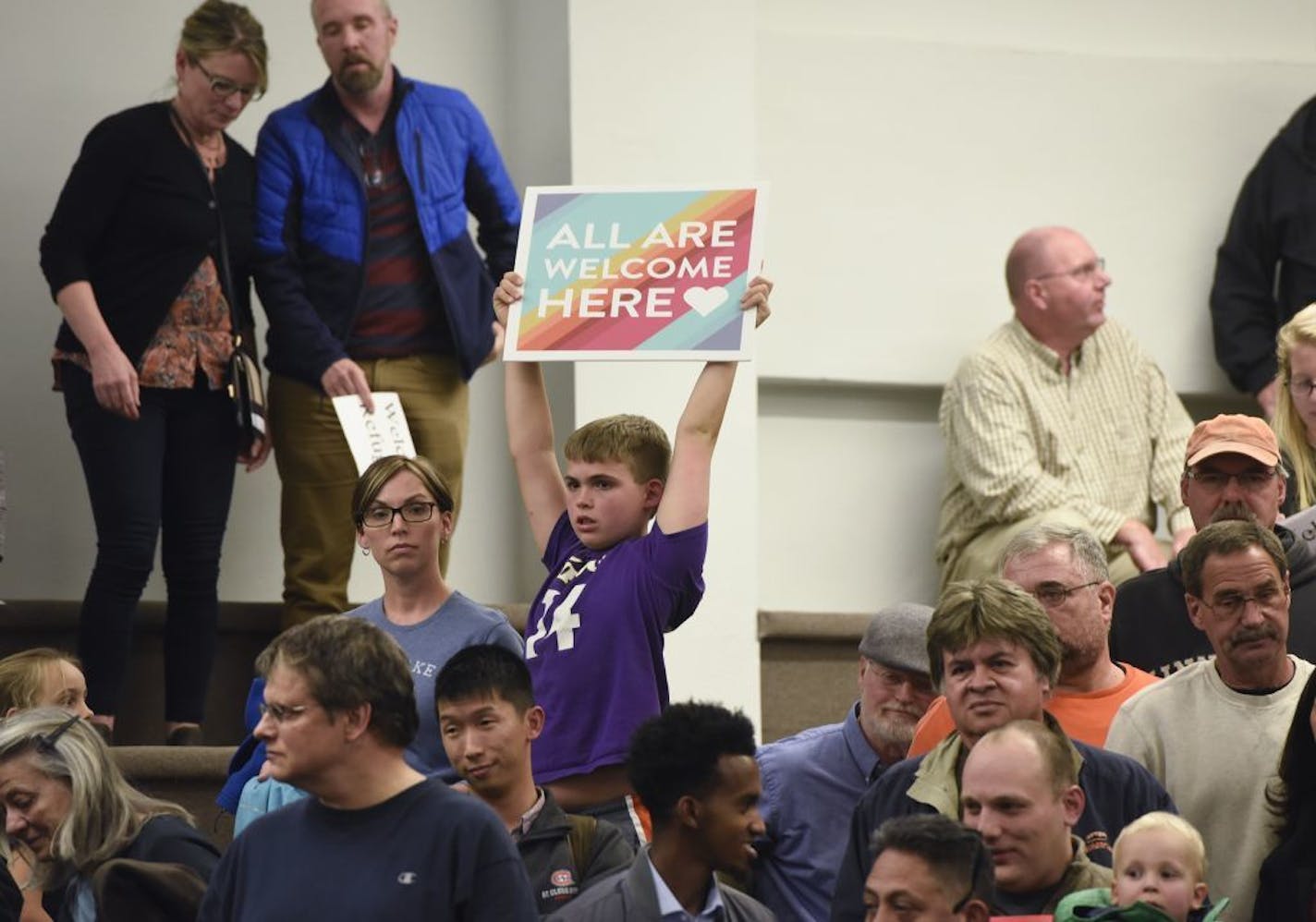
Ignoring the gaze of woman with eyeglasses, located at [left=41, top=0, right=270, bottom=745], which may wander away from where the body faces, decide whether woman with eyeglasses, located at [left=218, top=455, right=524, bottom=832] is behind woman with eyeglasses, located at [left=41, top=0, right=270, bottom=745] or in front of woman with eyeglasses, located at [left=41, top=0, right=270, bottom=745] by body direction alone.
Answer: in front

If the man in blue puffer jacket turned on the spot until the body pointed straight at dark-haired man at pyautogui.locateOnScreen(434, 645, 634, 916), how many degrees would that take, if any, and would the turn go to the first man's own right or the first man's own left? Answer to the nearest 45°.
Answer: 0° — they already face them

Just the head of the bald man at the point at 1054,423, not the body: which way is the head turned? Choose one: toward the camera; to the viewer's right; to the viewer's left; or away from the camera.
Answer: to the viewer's right

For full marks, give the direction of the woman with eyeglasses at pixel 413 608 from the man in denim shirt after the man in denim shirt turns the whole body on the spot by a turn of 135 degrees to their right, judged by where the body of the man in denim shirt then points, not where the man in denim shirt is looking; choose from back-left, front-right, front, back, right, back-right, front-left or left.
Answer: front

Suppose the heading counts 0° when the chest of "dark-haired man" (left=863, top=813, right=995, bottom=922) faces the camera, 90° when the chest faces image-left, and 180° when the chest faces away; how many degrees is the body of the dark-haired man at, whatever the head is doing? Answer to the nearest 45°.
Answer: approximately 45°

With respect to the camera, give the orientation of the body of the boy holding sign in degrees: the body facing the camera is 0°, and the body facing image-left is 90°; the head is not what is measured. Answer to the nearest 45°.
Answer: approximately 45°

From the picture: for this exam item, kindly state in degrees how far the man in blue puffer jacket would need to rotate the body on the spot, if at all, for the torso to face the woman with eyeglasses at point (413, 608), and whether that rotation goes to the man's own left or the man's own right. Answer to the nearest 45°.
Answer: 0° — they already face them

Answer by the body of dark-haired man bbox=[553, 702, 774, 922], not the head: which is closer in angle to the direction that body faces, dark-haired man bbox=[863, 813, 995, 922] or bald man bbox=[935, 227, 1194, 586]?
the dark-haired man

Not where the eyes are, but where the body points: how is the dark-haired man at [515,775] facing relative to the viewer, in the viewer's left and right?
facing the viewer and to the left of the viewer

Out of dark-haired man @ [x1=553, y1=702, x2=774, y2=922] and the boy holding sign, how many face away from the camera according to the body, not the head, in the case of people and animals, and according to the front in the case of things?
0

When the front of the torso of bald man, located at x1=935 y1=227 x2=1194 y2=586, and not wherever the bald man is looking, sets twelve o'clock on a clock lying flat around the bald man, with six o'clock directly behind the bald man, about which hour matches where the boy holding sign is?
The boy holding sign is roughly at 2 o'clock from the bald man.

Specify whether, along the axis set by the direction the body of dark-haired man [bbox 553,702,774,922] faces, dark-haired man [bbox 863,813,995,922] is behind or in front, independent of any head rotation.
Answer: in front
